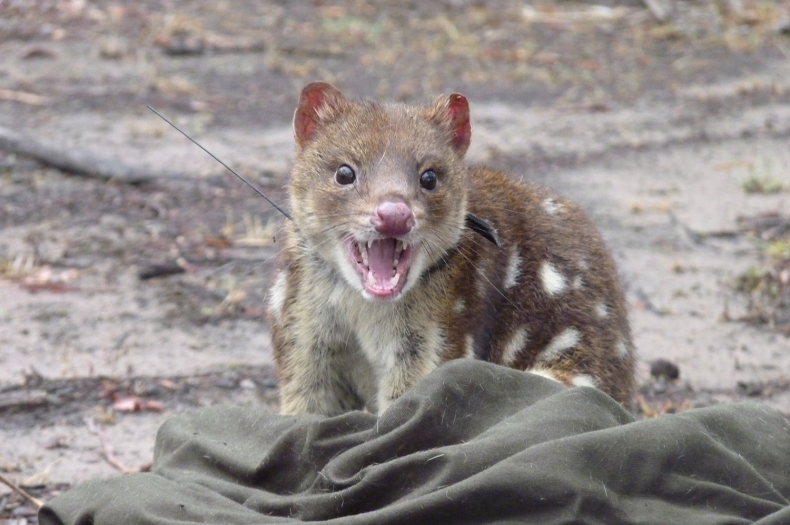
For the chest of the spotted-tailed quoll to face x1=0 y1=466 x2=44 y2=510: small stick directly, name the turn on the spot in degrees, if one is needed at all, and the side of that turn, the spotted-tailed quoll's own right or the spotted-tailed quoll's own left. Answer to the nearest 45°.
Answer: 0° — it already faces it

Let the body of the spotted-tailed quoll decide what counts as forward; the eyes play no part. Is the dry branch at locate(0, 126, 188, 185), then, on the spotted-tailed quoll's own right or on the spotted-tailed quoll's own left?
on the spotted-tailed quoll's own right

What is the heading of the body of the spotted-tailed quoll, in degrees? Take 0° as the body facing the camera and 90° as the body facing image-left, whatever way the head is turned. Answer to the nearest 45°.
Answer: approximately 45°

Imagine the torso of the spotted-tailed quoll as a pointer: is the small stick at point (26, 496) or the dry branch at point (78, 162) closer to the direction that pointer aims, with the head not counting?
the small stick

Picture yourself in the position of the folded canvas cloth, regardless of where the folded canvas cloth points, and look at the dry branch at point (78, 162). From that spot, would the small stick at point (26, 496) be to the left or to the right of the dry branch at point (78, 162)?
left
